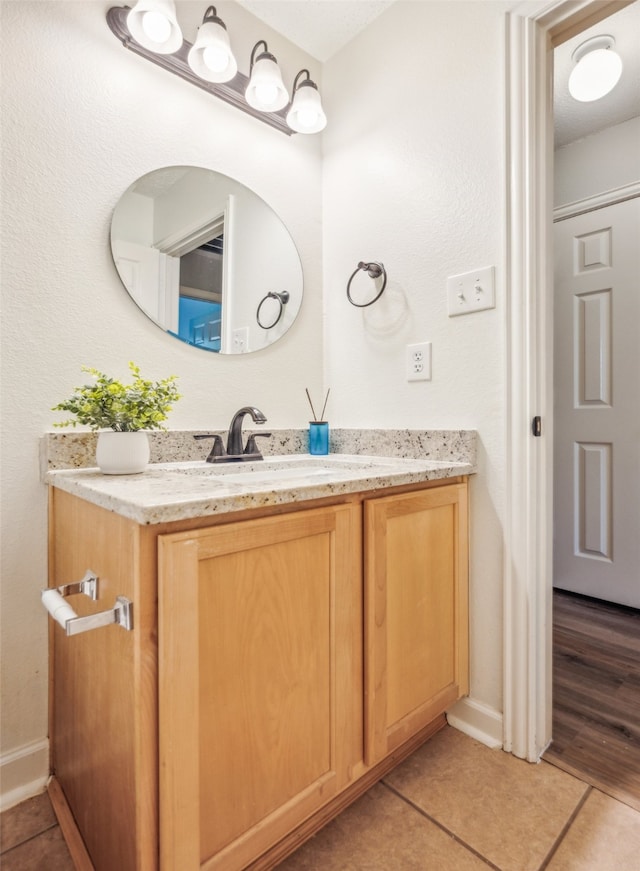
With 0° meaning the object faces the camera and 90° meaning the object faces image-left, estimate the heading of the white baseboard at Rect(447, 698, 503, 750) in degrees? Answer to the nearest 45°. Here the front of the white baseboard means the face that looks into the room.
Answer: approximately 45°

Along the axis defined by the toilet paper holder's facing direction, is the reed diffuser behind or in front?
behind

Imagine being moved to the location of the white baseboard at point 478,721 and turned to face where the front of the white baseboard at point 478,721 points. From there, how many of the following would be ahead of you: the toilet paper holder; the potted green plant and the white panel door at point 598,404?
2

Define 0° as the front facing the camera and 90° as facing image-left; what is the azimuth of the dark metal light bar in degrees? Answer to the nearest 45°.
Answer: approximately 315°

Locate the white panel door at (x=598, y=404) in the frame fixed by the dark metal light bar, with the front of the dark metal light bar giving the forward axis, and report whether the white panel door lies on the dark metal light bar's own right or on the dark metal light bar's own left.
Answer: on the dark metal light bar's own left
